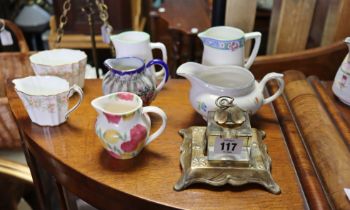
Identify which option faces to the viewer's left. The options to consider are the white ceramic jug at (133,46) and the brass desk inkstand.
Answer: the white ceramic jug

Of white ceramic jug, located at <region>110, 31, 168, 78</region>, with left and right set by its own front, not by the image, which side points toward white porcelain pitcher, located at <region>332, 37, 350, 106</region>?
back

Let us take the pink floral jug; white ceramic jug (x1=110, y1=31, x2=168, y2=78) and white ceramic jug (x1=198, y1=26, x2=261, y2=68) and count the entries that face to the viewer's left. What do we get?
3

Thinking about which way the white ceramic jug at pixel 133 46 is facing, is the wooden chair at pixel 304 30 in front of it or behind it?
behind

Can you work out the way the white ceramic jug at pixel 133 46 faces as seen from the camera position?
facing to the left of the viewer

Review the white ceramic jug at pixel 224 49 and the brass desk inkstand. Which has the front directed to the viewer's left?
the white ceramic jug

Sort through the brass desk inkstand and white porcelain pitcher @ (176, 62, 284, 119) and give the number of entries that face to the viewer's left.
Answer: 1

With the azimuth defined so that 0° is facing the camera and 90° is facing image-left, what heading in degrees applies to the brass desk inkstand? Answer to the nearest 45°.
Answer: approximately 0°

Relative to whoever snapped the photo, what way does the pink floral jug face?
facing to the left of the viewer

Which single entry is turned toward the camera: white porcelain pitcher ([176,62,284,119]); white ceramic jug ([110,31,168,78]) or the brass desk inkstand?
the brass desk inkstand

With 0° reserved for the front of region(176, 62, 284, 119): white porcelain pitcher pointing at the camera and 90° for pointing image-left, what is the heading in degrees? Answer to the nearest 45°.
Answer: approximately 90°

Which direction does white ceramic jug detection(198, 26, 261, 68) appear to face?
to the viewer's left

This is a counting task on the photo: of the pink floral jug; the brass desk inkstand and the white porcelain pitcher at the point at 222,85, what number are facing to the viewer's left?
2
